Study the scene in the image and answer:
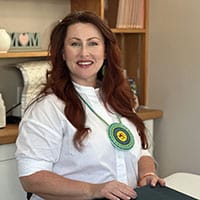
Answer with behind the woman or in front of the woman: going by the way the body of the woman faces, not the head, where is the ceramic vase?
behind

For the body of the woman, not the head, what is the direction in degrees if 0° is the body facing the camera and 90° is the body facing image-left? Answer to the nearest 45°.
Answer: approximately 315°

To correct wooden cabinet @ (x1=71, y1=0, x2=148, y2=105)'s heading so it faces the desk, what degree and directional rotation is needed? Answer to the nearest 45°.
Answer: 0° — it already faces it

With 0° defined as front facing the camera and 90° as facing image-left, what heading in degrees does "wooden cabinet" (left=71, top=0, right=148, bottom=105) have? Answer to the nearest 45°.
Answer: approximately 0°

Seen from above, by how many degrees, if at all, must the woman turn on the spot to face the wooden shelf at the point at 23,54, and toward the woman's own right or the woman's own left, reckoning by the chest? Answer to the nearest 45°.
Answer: approximately 180°

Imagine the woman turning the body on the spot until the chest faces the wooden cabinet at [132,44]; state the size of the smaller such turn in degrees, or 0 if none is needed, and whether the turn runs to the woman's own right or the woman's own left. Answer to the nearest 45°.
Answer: approximately 135° to the woman's own left
